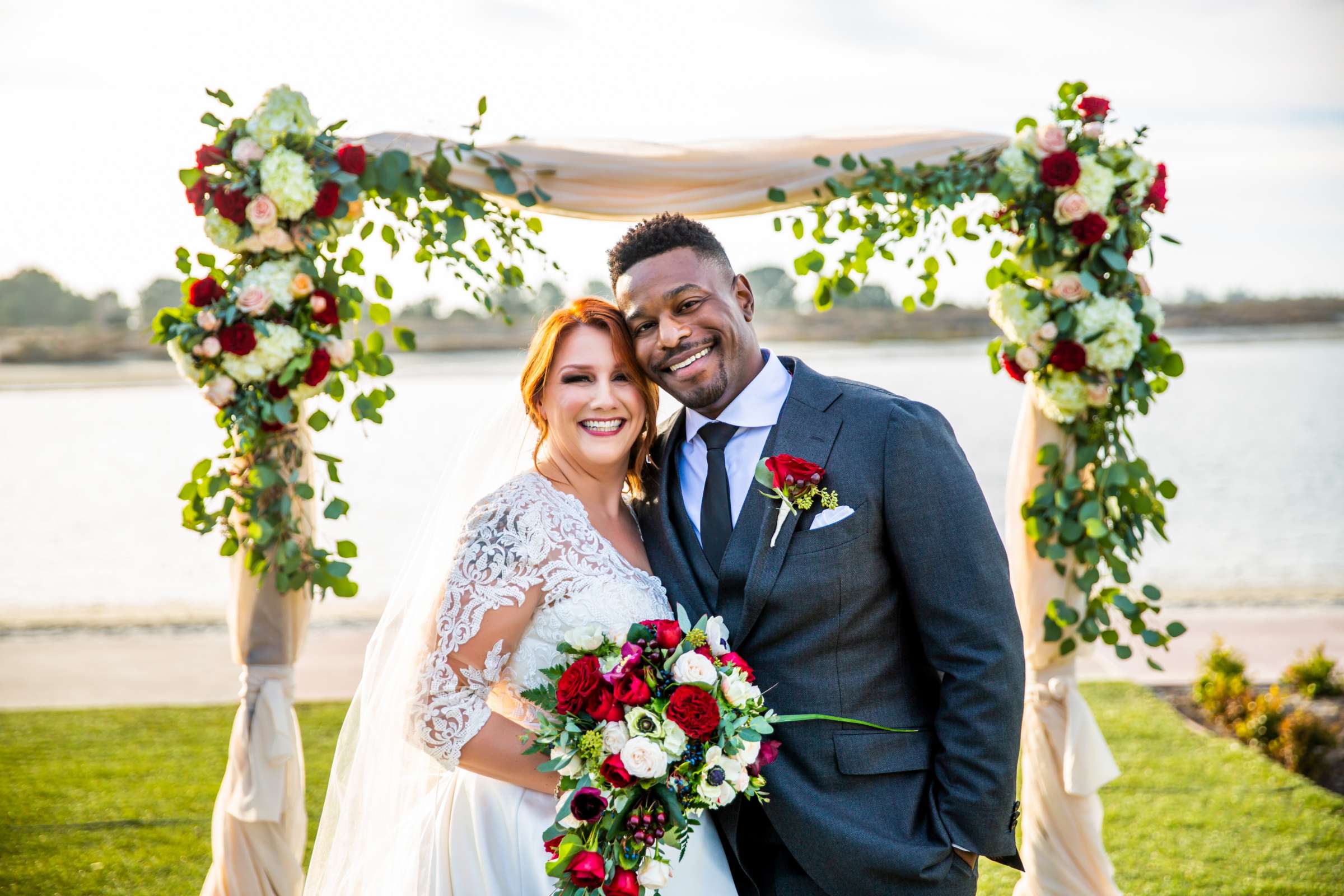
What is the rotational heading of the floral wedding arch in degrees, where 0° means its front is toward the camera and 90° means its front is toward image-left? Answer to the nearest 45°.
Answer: approximately 0°

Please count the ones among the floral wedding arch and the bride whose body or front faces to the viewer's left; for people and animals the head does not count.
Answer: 0

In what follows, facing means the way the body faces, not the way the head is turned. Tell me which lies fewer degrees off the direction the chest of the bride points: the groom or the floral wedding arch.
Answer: the groom

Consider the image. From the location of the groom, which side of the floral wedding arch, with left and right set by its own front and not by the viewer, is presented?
front

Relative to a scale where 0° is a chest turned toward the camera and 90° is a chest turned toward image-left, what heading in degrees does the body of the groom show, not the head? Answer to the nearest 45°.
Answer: approximately 45°

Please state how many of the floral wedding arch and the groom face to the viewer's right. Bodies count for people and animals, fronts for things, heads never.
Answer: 0
